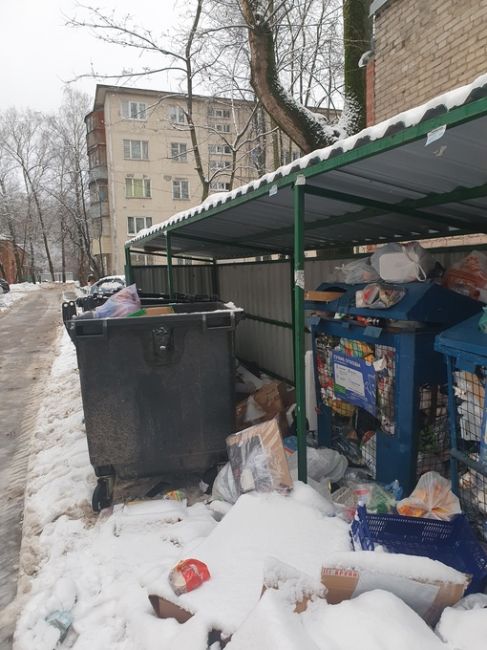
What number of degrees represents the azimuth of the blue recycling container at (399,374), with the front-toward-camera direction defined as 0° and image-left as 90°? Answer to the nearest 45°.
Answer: approximately 45°

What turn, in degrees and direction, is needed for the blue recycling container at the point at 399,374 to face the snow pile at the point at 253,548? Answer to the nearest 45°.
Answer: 0° — it already faces it

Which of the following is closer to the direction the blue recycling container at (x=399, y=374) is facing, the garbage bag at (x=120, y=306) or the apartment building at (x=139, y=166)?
the garbage bag

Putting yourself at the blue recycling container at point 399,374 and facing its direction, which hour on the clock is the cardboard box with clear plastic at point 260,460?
The cardboard box with clear plastic is roughly at 1 o'clock from the blue recycling container.

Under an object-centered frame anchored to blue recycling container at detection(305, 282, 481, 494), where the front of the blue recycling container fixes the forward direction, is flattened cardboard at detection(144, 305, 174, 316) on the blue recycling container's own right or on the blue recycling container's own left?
on the blue recycling container's own right

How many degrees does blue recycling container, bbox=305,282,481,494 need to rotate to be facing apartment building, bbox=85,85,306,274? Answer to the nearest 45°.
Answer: approximately 90° to its right

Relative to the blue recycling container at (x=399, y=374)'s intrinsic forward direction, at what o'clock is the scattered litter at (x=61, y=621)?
The scattered litter is roughly at 12 o'clock from the blue recycling container.

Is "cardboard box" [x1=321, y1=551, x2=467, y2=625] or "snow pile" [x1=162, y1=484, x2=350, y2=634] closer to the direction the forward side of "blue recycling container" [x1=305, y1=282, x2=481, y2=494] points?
the snow pile

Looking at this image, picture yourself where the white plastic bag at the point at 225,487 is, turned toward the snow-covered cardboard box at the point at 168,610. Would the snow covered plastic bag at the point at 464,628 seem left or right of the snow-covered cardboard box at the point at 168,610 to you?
left

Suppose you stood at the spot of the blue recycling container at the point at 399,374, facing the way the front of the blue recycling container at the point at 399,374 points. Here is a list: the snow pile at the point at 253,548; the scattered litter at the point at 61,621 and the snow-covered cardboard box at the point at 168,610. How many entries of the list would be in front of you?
3
